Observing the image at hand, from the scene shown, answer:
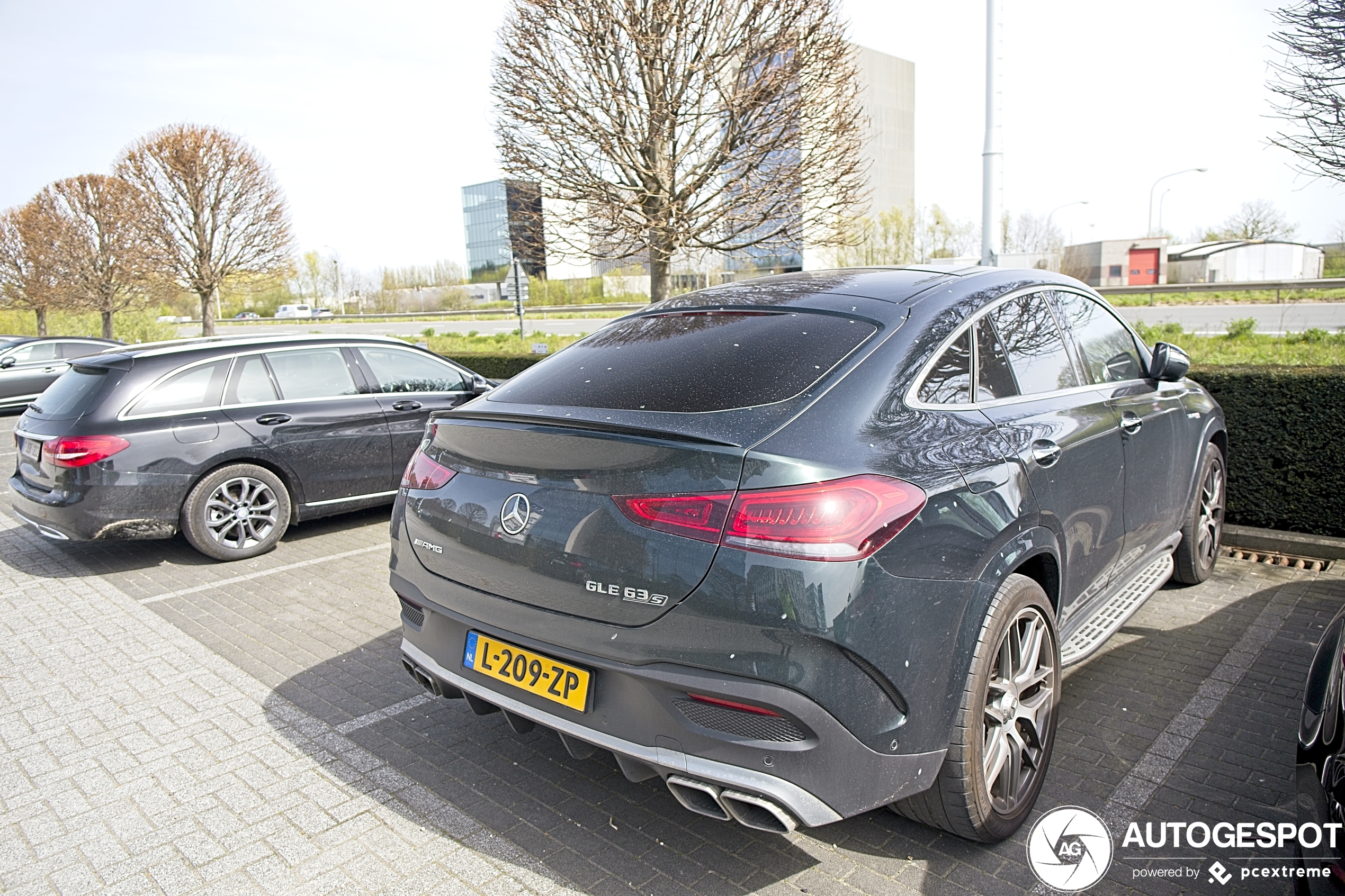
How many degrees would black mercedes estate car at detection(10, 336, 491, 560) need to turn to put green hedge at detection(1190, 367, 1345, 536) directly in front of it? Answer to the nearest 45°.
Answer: approximately 90° to its right

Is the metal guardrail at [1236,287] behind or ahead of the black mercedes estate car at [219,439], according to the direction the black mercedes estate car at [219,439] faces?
ahead

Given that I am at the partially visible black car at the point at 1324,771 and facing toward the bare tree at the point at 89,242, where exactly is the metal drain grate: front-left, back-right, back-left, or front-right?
front-right

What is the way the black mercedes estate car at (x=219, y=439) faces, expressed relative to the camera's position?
facing away from the viewer and to the right of the viewer

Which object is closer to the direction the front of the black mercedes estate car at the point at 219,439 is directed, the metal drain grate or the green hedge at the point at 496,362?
the green hedge

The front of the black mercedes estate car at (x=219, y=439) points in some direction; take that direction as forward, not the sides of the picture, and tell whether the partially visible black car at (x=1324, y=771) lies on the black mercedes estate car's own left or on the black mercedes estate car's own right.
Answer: on the black mercedes estate car's own right

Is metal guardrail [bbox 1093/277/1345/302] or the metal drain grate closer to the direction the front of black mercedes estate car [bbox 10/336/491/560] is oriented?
the metal guardrail

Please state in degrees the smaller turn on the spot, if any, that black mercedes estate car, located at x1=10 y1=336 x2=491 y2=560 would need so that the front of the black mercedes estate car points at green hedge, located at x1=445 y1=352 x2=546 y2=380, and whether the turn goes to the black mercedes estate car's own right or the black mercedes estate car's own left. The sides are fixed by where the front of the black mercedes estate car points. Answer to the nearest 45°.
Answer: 0° — it already faces it

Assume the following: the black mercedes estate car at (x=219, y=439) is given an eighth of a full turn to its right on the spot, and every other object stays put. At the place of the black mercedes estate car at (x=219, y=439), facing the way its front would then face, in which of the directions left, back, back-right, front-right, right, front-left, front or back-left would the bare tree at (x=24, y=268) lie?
left

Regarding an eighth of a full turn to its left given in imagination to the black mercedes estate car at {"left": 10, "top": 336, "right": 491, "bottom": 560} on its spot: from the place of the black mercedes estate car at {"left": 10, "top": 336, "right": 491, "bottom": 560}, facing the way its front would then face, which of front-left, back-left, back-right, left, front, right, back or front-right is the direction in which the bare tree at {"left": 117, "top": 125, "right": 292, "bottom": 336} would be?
front

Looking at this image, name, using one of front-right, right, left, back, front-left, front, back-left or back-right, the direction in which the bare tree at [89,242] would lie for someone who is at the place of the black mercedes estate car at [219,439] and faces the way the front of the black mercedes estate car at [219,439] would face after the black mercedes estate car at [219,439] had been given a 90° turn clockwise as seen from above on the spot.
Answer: back-left
